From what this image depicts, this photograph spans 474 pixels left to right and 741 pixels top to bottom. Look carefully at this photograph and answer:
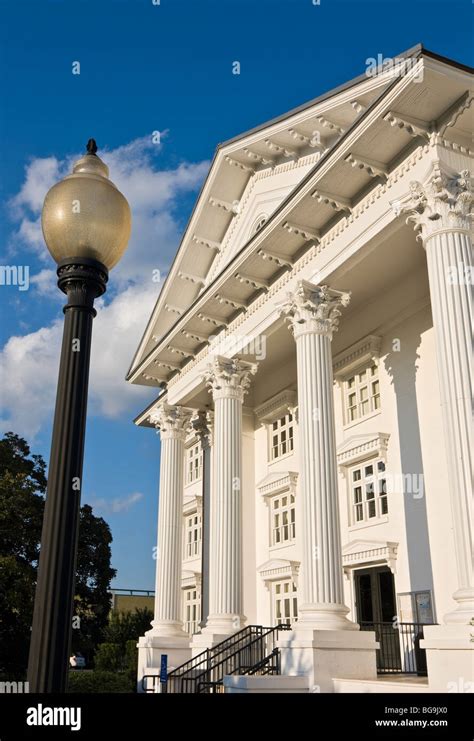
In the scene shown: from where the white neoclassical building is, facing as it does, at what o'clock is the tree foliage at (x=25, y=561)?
The tree foliage is roughly at 3 o'clock from the white neoclassical building.

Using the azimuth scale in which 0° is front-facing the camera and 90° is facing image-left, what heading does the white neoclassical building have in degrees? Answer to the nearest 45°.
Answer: approximately 45°

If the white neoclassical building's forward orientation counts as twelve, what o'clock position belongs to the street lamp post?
The street lamp post is roughly at 11 o'clock from the white neoclassical building.

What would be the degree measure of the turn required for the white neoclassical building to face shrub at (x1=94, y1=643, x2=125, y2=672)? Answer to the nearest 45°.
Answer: approximately 90° to its right

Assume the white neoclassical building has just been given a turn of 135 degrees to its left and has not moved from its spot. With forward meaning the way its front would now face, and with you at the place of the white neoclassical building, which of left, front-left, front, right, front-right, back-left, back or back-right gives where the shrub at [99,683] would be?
back-left

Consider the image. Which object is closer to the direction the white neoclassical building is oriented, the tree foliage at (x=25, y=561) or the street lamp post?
the street lamp post
